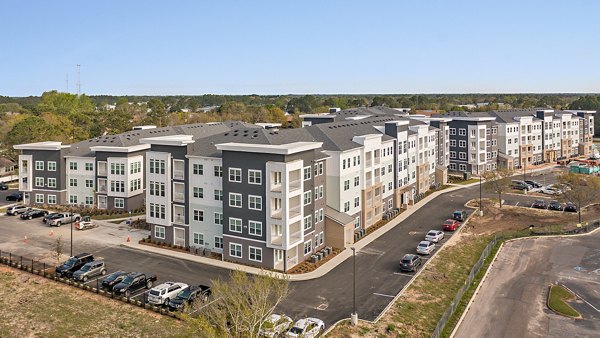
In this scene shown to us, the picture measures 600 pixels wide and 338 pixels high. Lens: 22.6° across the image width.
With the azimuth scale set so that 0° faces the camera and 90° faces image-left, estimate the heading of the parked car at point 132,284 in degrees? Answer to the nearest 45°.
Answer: approximately 45°

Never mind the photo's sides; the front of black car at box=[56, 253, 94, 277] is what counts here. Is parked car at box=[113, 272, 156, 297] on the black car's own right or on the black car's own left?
on the black car's own left

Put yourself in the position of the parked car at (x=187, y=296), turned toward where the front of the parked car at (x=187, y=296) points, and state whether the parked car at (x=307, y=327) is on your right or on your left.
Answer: on your left

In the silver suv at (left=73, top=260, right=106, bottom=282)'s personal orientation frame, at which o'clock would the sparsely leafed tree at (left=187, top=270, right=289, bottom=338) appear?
The sparsely leafed tree is roughly at 10 o'clock from the silver suv.
